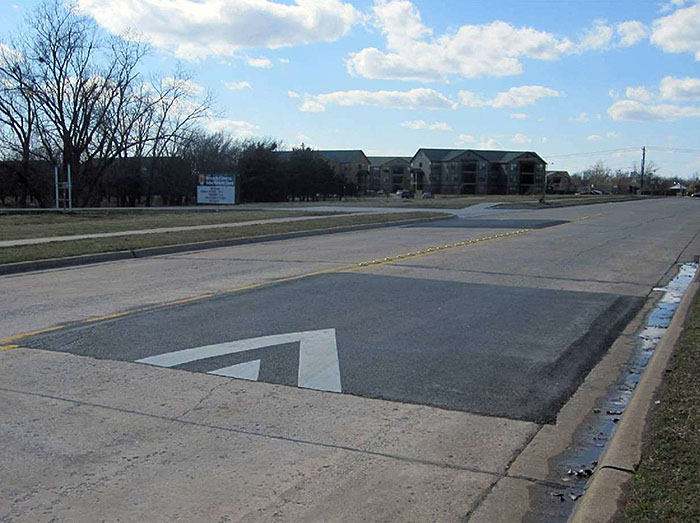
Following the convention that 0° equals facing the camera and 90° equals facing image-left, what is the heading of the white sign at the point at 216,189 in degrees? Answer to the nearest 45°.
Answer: approximately 0°

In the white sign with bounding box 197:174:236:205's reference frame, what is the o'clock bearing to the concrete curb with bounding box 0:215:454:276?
The concrete curb is roughly at 12 o'clock from the white sign.
